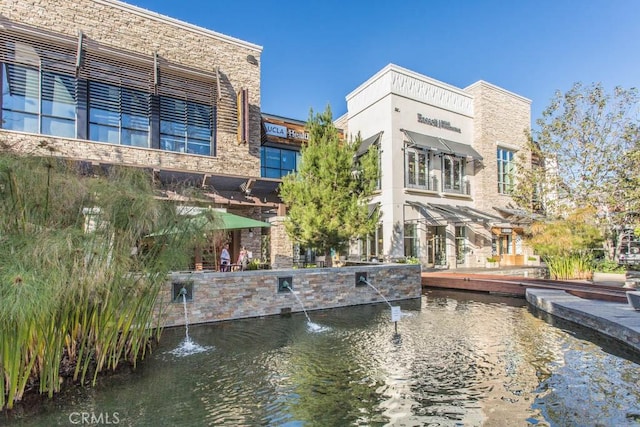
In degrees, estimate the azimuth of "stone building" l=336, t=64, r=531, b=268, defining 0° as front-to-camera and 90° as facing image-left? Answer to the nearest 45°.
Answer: approximately 315°

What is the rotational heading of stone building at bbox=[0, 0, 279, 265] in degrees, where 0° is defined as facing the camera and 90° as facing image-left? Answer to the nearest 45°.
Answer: approximately 315°

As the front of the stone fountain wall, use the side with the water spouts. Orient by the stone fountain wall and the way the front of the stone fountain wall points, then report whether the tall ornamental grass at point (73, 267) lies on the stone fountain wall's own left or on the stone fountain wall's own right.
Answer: on the stone fountain wall's own right

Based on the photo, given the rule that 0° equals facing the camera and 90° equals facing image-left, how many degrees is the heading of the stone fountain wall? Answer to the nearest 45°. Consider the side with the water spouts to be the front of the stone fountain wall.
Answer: approximately 315°
